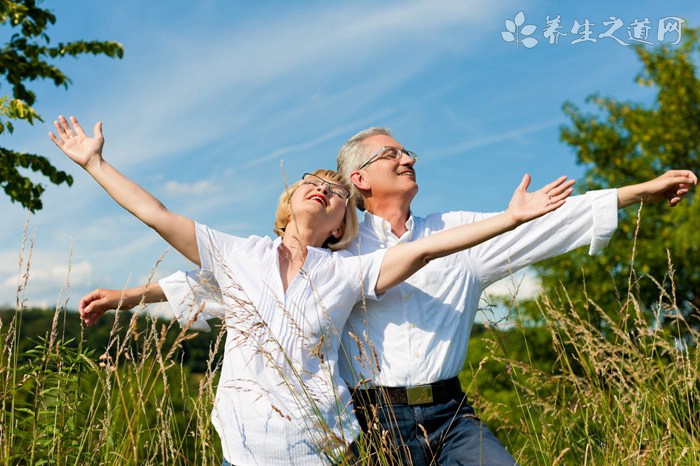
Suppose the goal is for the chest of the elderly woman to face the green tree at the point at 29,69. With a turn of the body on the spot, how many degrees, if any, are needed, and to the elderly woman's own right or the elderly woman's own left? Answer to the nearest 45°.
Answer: approximately 135° to the elderly woman's own right

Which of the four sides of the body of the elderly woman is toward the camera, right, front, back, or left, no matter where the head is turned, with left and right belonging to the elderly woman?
front

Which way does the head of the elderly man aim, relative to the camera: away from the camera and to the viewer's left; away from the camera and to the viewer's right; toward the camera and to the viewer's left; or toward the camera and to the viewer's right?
toward the camera and to the viewer's right

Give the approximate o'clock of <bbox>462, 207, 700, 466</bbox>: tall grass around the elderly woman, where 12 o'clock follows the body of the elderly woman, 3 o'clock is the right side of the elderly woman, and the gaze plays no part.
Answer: The tall grass is roughly at 8 o'clock from the elderly woman.

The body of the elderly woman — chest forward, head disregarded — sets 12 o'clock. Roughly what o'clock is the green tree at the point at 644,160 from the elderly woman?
The green tree is roughly at 7 o'clock from the elderly woman.

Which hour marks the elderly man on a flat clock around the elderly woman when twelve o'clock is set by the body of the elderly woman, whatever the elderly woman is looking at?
The elderly man is roughly at 8 o'clock from the elderly woman.
